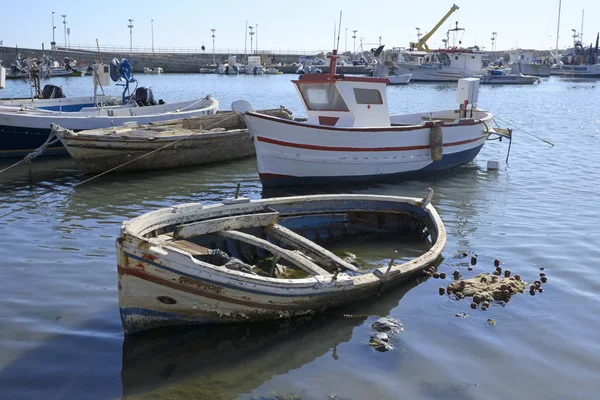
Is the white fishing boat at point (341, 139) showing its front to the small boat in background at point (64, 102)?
no

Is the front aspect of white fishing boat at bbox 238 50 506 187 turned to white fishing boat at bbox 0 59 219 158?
no
